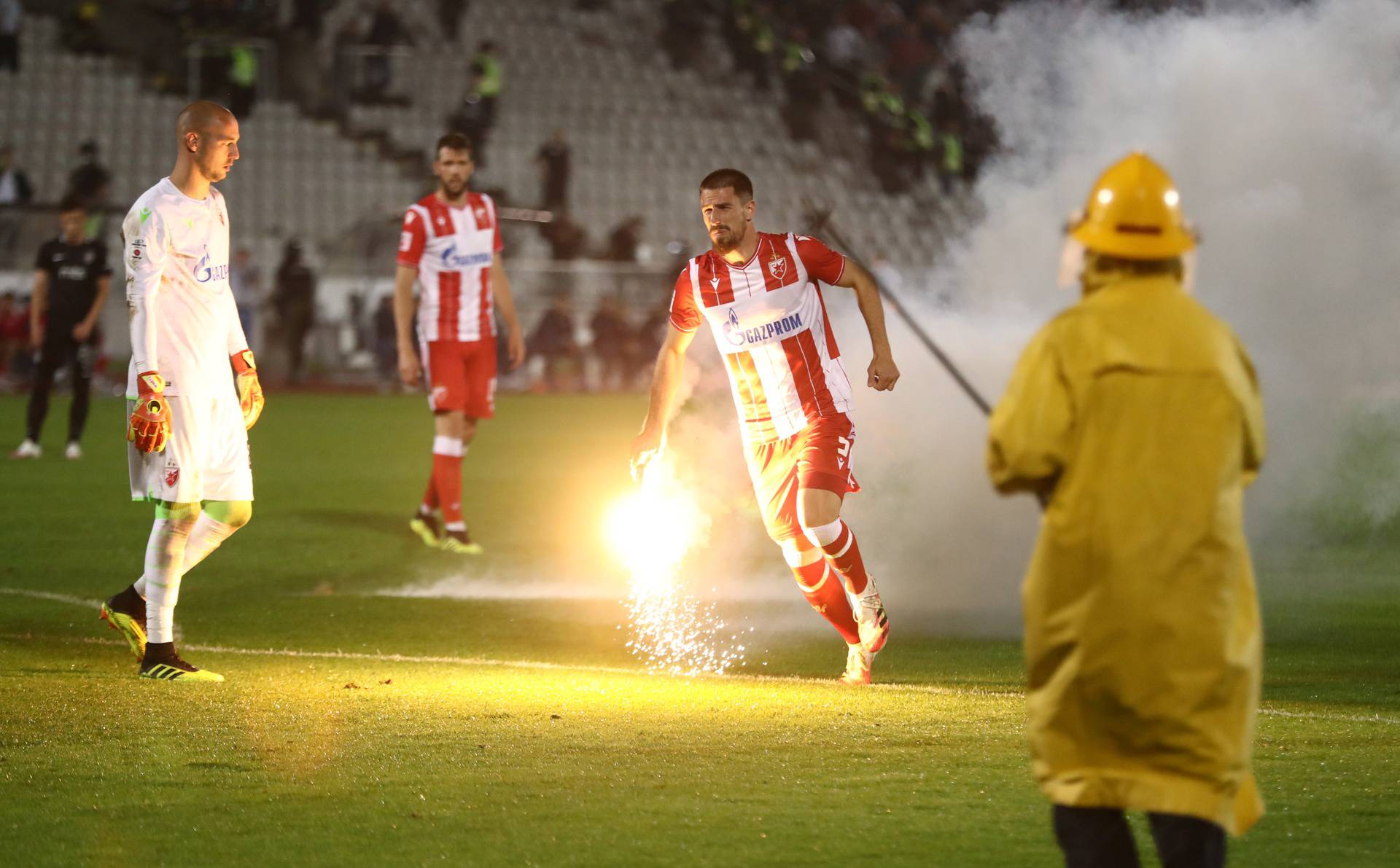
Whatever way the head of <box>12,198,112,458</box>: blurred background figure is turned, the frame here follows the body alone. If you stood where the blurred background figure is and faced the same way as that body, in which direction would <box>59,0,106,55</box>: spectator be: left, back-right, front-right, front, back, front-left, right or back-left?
back

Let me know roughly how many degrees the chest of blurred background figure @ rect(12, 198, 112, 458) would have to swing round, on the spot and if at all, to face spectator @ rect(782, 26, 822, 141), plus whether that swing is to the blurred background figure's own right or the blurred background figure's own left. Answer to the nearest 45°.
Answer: approximately 135° to the blurred background figure's own left

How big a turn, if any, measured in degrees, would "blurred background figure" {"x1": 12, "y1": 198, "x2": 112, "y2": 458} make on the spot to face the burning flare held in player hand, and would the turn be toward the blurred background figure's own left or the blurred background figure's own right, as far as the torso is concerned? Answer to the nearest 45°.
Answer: approximately 45° to the blurred background figure's own left

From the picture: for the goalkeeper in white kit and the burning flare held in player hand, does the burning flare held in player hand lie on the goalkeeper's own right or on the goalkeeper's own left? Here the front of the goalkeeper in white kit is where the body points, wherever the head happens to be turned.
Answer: on the goalkeeper's own left

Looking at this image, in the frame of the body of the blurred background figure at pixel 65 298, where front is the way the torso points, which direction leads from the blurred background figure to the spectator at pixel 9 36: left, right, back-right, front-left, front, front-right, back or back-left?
back

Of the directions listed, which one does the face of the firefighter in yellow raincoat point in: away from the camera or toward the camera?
away from the camera

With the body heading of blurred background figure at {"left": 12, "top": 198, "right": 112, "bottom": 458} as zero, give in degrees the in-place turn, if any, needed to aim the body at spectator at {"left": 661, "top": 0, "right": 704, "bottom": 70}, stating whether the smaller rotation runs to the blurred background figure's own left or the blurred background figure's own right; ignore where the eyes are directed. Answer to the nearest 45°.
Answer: approximately 135° to the blurred background figure's own left

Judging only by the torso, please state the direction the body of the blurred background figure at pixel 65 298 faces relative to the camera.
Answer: toward the camera

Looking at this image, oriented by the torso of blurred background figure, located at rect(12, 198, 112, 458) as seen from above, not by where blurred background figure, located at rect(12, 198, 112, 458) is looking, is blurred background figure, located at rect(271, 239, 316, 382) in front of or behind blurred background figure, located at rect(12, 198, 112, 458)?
behind

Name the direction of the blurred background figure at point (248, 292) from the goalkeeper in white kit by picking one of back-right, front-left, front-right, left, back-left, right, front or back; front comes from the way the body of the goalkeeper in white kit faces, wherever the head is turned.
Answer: back-left

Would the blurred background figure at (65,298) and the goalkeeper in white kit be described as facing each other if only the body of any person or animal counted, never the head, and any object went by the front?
no

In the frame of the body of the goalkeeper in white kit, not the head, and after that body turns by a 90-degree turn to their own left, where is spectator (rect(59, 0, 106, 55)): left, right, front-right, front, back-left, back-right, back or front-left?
front-left

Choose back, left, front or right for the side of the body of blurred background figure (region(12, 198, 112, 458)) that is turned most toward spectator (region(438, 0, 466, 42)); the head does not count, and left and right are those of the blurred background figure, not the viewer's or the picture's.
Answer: back

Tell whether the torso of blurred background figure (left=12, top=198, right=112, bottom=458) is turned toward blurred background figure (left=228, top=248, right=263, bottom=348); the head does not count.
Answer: no

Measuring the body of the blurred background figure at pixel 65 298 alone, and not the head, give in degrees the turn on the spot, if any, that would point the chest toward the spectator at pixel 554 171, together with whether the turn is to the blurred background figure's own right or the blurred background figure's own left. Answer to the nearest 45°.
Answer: approximately 135° to the blurred background figure's own left

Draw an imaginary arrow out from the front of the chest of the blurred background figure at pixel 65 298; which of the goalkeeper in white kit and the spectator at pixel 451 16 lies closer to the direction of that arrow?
the goalkeeper in white kit

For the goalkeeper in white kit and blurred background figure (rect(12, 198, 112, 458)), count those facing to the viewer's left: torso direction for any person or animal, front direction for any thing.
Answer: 0

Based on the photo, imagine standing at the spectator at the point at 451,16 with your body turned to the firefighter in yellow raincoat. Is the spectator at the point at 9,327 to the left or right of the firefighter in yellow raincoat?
right

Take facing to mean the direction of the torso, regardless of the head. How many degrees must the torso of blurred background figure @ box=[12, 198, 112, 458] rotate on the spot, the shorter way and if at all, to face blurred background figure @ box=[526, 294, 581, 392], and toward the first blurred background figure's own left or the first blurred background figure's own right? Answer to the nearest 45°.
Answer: approximately 135° to the first blurred background figure's own left

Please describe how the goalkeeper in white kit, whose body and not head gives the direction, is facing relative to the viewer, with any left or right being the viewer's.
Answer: facing the viewer and to the right of the viewer
